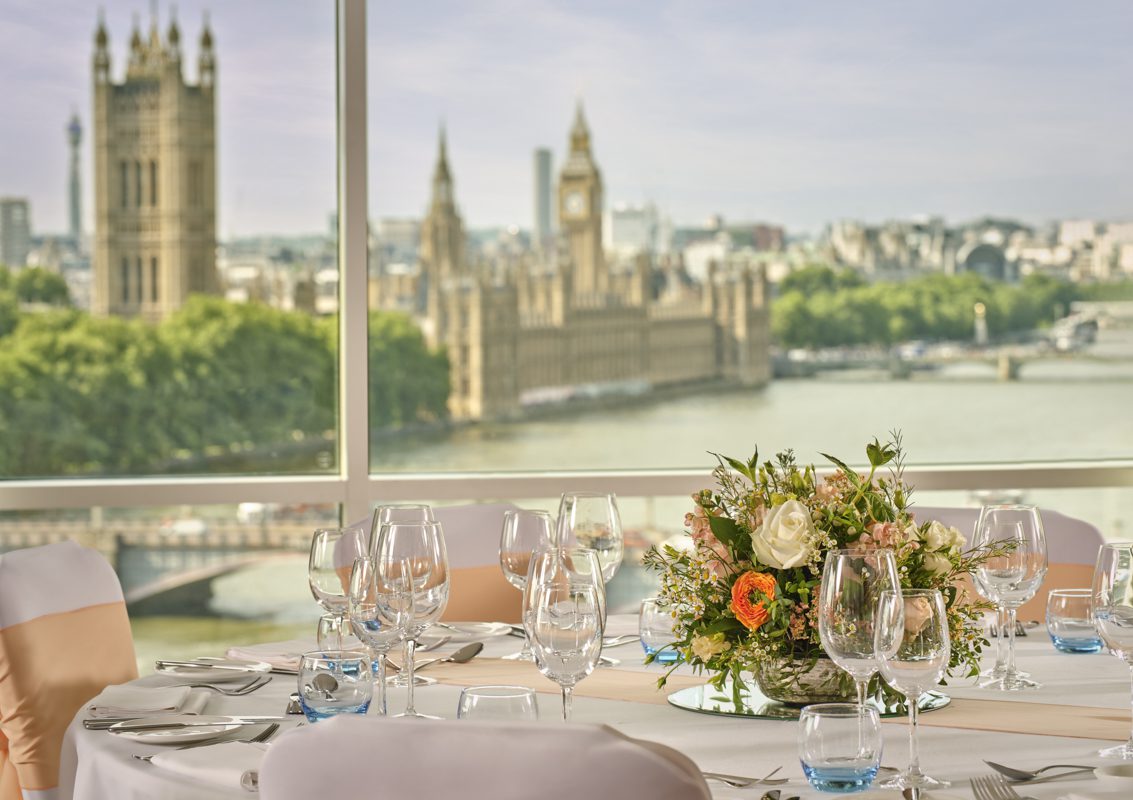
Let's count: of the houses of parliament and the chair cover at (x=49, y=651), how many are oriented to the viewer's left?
0

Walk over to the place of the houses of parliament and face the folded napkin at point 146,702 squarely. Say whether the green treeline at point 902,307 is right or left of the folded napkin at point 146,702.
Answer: left

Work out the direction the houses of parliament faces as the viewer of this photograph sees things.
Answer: facing the viewer and to the right of the viewer

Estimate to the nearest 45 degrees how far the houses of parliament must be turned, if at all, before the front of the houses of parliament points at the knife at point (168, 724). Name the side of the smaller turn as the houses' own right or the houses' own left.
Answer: approximately 45° to the houses' own right

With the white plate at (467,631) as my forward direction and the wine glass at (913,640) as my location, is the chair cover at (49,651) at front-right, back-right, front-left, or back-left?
front-left

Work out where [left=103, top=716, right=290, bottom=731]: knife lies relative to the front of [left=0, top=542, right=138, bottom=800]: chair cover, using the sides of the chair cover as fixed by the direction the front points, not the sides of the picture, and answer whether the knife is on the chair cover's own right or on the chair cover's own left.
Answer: on the chair cover's own right

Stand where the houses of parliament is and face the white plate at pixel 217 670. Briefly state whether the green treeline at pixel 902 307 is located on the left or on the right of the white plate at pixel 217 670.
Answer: left

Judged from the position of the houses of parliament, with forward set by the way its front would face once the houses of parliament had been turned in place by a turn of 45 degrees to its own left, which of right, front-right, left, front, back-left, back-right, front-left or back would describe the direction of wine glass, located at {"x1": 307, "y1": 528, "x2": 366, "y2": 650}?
right

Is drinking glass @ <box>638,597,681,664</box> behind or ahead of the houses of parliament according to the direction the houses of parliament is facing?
ahead

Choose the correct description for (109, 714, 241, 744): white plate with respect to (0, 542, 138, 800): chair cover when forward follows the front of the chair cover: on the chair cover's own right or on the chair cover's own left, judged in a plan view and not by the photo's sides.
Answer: on the chair cover's own right

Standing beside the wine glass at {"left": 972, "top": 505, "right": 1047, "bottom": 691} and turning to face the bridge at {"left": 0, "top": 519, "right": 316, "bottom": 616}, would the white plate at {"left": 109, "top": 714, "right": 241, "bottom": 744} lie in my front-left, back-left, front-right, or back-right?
front-left

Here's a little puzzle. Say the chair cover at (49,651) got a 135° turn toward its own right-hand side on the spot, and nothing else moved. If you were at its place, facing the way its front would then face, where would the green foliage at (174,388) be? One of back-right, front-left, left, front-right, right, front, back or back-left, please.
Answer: back

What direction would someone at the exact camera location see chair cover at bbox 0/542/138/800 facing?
facing away from the viewer and to the right of the viewer
